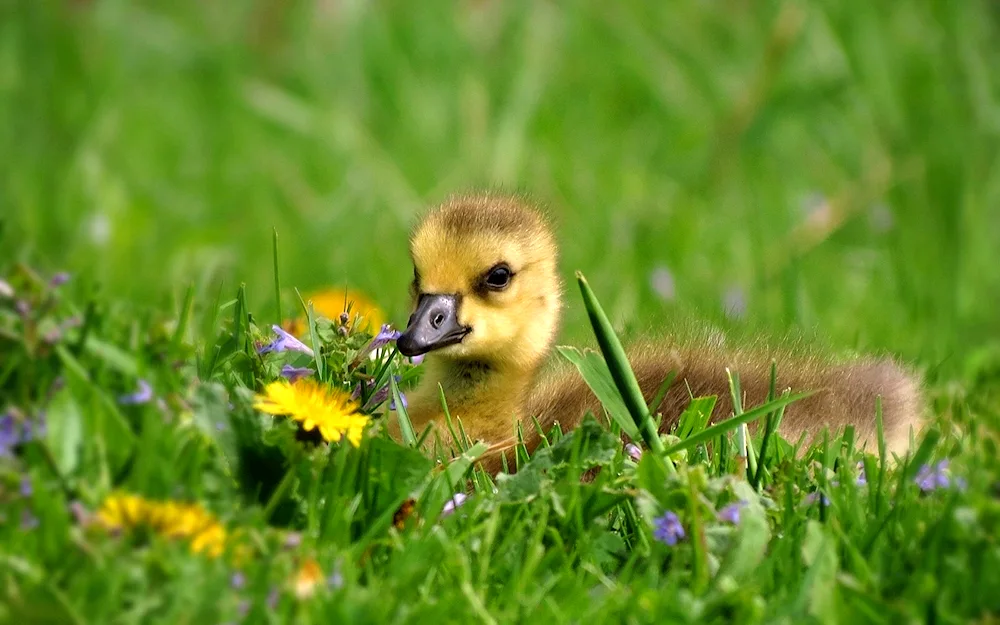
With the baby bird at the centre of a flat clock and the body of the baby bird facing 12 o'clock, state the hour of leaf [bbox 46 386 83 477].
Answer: The leaf is roughly at 12 o'clock from the baby bird.

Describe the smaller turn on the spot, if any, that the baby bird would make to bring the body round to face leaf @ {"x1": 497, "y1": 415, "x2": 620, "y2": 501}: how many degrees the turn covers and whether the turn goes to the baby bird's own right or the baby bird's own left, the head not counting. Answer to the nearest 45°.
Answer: approximately 90° to the baby bird's own left

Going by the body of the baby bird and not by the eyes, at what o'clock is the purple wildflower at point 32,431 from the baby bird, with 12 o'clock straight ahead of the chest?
The purple wildflower is roughly at 12 o'clock from the baby bird.

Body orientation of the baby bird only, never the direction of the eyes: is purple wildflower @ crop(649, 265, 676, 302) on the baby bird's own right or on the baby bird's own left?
on the baby bird's own right

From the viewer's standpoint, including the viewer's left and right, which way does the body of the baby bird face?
facing to the left of the viewer

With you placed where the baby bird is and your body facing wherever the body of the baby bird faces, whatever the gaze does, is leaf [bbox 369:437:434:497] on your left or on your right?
on your left

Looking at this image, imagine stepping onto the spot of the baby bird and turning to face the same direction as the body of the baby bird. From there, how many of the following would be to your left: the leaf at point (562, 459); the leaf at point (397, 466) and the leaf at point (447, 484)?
3

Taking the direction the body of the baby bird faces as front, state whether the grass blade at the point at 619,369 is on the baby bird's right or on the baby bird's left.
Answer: on the baby bird's left

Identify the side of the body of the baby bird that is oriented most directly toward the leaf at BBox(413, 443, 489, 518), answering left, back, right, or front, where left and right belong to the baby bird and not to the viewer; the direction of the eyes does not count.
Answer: front

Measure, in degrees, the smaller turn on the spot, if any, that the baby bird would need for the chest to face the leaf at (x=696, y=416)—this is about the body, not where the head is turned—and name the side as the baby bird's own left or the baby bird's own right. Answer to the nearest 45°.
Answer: approximately 135° to the baby bird's own left
